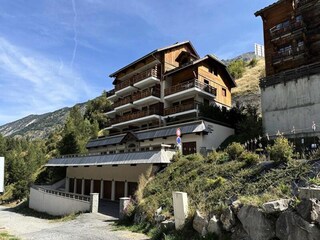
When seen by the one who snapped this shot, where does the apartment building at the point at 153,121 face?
facing the viewer and to the left of the viewer

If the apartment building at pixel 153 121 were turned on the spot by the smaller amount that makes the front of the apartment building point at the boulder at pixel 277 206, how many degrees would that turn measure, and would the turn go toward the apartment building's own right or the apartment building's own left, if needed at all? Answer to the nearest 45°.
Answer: approximately 45° to the apartment building's own left

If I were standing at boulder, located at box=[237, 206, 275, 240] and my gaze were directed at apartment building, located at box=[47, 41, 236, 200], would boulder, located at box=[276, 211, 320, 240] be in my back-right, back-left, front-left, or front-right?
back-right

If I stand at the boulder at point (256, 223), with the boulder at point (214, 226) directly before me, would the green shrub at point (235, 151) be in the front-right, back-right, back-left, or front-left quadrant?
front-right

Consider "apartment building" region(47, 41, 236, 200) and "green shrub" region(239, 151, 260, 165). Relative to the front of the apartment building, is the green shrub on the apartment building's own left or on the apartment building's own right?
on the apartment building's own left

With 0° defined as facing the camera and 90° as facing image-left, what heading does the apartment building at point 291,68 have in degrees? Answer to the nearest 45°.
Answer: approximately 45°

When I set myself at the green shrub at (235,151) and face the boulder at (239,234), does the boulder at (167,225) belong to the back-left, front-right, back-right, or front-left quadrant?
front-right

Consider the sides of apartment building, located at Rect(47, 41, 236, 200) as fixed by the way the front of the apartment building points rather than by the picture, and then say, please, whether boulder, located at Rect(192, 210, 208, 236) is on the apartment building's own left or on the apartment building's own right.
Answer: on the apartment building's own left

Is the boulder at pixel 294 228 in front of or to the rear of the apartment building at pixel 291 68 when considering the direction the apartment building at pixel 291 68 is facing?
in front

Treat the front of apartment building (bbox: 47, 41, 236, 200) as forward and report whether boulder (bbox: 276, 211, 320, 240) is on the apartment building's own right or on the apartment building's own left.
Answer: on the apartment building's own left

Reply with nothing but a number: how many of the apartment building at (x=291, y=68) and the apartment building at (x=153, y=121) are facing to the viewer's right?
0

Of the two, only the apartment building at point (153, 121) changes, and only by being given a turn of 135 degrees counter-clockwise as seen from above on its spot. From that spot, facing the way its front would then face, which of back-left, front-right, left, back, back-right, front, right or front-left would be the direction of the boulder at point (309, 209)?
right

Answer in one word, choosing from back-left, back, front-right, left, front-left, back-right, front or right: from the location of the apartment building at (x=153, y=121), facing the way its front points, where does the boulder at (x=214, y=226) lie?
front-left

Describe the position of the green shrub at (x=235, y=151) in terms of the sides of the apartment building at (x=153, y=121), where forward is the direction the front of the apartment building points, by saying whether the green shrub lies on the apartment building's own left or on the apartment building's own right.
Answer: on the apartment building's own left
